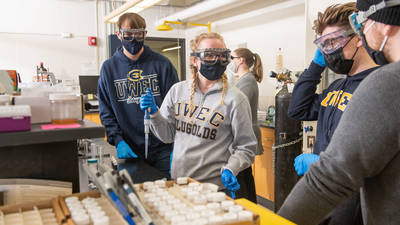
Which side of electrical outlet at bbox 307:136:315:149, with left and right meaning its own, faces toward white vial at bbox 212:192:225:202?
front

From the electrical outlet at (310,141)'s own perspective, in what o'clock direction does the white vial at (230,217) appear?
The white vial is roughly at 12 o'clock from the electrical outlet.

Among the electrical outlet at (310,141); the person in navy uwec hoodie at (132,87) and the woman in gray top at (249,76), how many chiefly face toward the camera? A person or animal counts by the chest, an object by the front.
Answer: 2

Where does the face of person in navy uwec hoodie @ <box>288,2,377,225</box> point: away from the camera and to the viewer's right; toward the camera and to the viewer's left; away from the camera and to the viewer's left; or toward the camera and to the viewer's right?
toward the camera and to the viewer's left

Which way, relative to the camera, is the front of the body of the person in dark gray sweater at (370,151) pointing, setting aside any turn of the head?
to the viewer's left

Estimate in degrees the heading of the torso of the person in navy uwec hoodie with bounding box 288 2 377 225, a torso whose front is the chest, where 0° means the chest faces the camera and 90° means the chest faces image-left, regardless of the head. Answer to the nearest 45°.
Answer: approximately 45°

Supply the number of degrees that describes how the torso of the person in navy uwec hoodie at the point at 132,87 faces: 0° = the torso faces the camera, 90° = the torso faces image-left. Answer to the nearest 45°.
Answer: approximately 0°
